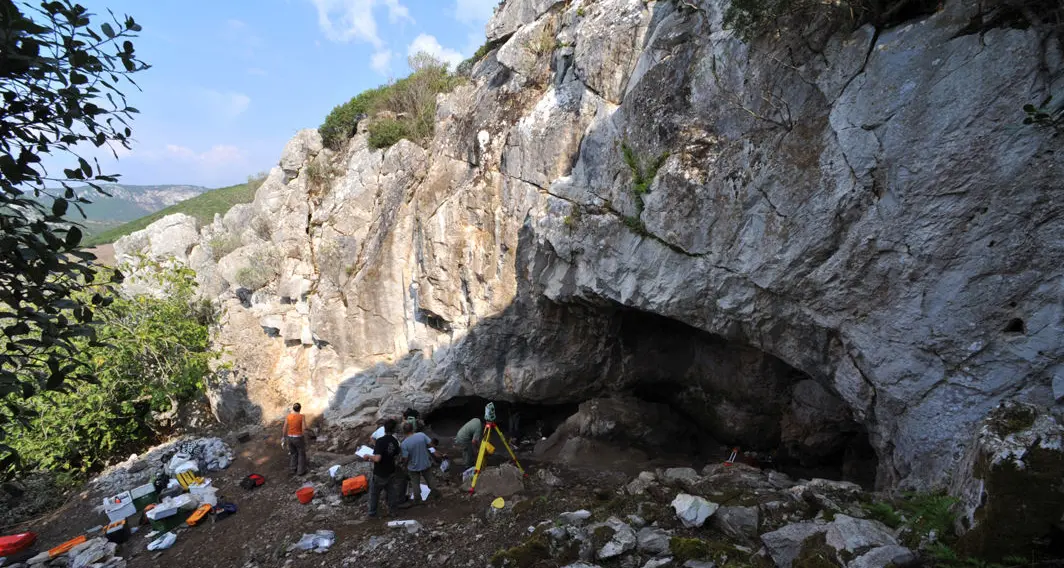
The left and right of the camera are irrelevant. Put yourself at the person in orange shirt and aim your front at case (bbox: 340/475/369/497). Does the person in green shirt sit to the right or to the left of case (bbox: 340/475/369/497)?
left

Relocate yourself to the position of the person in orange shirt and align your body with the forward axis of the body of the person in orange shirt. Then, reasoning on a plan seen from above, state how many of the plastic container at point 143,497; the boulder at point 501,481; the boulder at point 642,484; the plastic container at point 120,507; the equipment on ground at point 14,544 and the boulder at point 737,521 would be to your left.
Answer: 3

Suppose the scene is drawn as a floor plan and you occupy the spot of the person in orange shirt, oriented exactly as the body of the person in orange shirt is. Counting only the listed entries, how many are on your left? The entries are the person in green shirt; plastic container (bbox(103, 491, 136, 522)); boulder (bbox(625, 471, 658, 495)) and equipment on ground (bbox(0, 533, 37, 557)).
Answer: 2
